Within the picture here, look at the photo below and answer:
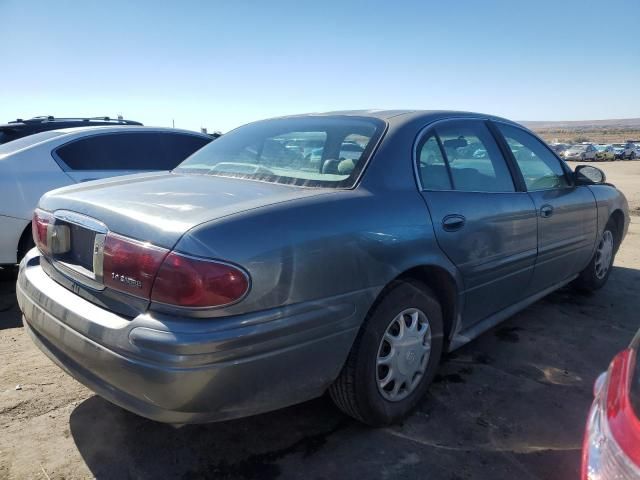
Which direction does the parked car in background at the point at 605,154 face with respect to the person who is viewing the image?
facing the viewer and to the left of the viewer

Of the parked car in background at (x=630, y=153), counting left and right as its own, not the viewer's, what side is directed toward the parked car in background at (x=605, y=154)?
right

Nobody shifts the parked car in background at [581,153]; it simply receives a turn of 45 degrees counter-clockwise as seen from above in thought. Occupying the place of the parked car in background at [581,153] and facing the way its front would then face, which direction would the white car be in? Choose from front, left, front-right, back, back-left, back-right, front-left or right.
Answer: front

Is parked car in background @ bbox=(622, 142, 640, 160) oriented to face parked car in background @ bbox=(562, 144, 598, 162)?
yes

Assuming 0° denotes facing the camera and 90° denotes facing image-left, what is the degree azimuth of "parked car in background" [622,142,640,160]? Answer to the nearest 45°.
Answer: approximately 45°

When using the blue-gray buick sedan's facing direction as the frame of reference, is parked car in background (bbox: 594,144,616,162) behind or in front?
in front

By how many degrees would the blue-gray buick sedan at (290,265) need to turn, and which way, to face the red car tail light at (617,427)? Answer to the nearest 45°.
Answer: approximately 90° to its right

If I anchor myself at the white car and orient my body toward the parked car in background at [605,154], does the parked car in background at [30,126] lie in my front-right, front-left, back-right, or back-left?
front-left

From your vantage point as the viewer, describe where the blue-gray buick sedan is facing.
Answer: facing away from the viewer and to the right of the viewer

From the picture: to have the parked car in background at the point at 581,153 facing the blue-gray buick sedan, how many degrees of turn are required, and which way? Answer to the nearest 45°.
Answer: approximately 45° to its left

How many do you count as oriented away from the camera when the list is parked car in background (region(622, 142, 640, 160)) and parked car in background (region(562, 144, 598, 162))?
0

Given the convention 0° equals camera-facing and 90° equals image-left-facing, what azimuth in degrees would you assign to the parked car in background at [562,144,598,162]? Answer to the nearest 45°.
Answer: approximately 45°

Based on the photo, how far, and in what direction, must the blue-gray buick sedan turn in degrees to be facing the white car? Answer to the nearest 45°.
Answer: approximately 90° to its left

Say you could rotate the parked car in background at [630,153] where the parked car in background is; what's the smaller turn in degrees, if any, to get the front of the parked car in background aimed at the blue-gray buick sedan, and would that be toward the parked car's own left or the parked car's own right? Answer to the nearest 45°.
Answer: approximately 45° to the parked car's own left

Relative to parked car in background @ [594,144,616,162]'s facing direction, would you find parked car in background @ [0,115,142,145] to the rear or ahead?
ahead
